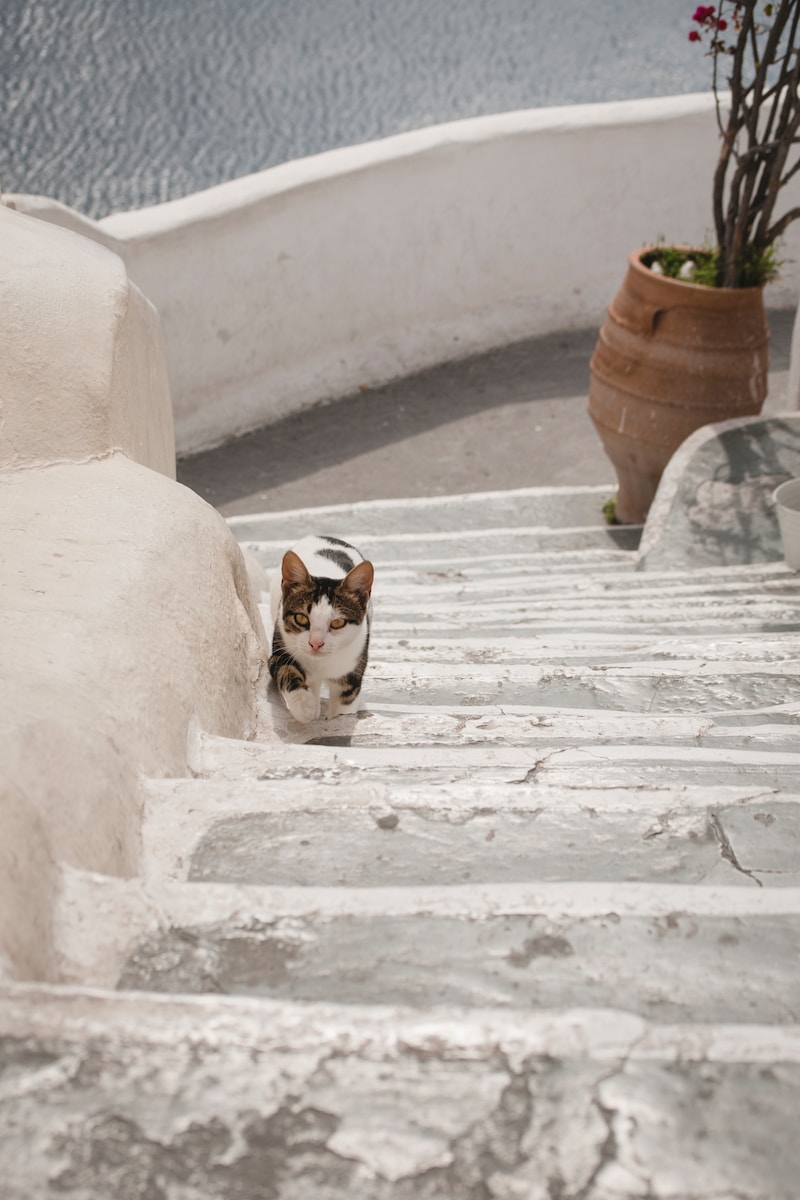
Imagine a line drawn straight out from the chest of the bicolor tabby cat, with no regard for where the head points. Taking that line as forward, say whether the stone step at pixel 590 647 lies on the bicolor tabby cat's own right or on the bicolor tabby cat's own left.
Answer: on the bicolor tabby cat's own left

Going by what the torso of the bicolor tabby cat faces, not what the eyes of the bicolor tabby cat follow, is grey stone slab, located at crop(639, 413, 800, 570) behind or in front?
behind

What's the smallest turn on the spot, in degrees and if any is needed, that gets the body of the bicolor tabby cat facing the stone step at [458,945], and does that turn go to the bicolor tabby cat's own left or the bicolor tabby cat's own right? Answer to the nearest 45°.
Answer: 0° — it already faces it

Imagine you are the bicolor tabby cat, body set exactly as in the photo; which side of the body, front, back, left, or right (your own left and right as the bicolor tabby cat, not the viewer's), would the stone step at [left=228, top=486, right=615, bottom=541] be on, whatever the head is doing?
back

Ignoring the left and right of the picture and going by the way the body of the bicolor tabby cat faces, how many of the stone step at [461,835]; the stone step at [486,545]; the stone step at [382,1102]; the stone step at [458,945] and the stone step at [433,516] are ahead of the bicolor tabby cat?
3

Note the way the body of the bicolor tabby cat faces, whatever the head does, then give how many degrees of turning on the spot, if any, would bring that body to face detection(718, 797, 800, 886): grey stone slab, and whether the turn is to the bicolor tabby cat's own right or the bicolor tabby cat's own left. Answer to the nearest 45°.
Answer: approximately 45° to the bicolor tabby cat's own left

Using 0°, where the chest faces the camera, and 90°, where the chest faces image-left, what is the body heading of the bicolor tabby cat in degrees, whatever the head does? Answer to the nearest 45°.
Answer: approximately 0°
